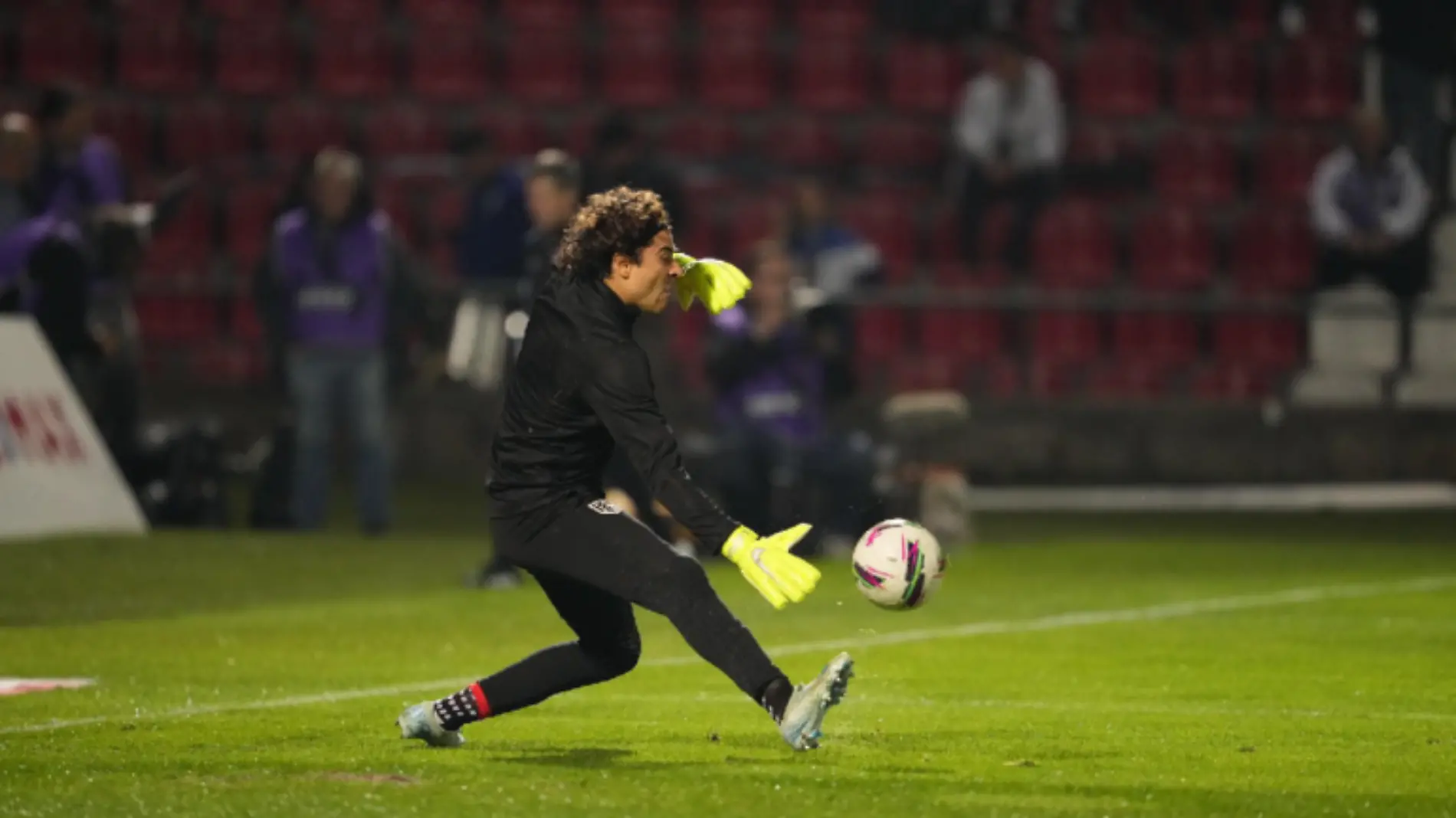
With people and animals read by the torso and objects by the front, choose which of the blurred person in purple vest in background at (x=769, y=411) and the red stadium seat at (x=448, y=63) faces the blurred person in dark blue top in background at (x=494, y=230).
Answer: the red stadium seat

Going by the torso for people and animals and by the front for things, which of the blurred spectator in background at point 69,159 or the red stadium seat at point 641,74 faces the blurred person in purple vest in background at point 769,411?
the red stadium seat

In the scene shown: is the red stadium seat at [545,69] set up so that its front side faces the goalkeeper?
yes

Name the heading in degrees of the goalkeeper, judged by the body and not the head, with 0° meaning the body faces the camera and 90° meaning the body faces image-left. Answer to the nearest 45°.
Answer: approximately 270°

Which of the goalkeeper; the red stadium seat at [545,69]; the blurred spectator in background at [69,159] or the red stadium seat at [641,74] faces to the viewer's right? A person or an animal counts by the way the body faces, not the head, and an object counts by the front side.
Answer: the goalkeeper

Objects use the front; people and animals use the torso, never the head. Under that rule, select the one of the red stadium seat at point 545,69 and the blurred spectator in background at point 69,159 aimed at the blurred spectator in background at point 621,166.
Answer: the red stadium seat

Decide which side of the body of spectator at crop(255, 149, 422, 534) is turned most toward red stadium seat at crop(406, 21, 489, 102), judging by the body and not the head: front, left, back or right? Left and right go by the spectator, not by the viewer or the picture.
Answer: back
